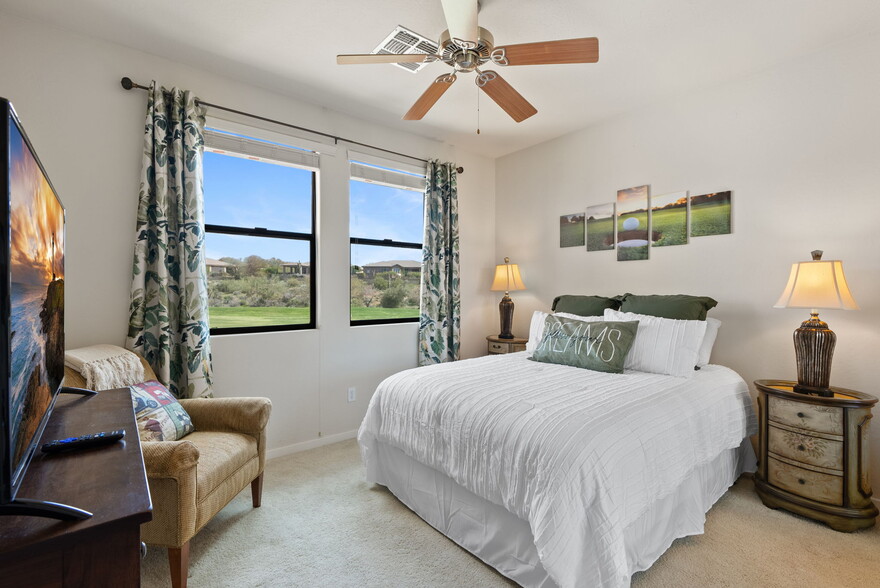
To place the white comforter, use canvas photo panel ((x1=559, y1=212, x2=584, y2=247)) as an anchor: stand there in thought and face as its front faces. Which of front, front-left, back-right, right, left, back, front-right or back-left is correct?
front-left

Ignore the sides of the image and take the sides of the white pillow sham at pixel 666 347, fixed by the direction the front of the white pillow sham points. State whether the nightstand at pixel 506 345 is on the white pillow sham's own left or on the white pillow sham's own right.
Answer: on the white pillow sham's own right

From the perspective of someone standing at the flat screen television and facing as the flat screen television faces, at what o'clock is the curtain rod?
The curtain rod is roughly at 10 o'clock from the flat screen television.

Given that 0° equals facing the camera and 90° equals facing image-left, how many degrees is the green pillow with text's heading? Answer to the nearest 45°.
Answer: approximately 45°

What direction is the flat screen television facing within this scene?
to the viewer's right

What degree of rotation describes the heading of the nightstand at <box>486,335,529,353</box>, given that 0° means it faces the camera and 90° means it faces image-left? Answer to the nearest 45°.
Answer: approximately 45°

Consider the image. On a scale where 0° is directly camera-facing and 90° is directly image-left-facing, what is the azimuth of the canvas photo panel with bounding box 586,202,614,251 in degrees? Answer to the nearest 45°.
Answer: approximately 45°

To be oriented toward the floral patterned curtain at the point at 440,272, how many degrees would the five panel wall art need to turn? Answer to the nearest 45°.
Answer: approximately 45° to its right

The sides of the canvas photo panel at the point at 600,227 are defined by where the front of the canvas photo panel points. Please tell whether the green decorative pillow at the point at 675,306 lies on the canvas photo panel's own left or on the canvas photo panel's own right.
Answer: on the canvas photo panel's own left

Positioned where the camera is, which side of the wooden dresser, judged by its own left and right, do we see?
right

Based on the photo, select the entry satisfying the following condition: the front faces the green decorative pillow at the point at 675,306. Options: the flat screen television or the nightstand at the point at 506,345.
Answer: the flat screen television

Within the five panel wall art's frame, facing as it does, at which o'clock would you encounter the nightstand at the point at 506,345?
The nightstand is roughly at 2 o'clock from the five panel wall art.

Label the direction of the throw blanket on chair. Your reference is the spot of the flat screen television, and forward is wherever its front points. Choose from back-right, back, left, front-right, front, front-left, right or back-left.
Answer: left

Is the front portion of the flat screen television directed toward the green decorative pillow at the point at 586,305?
yes
